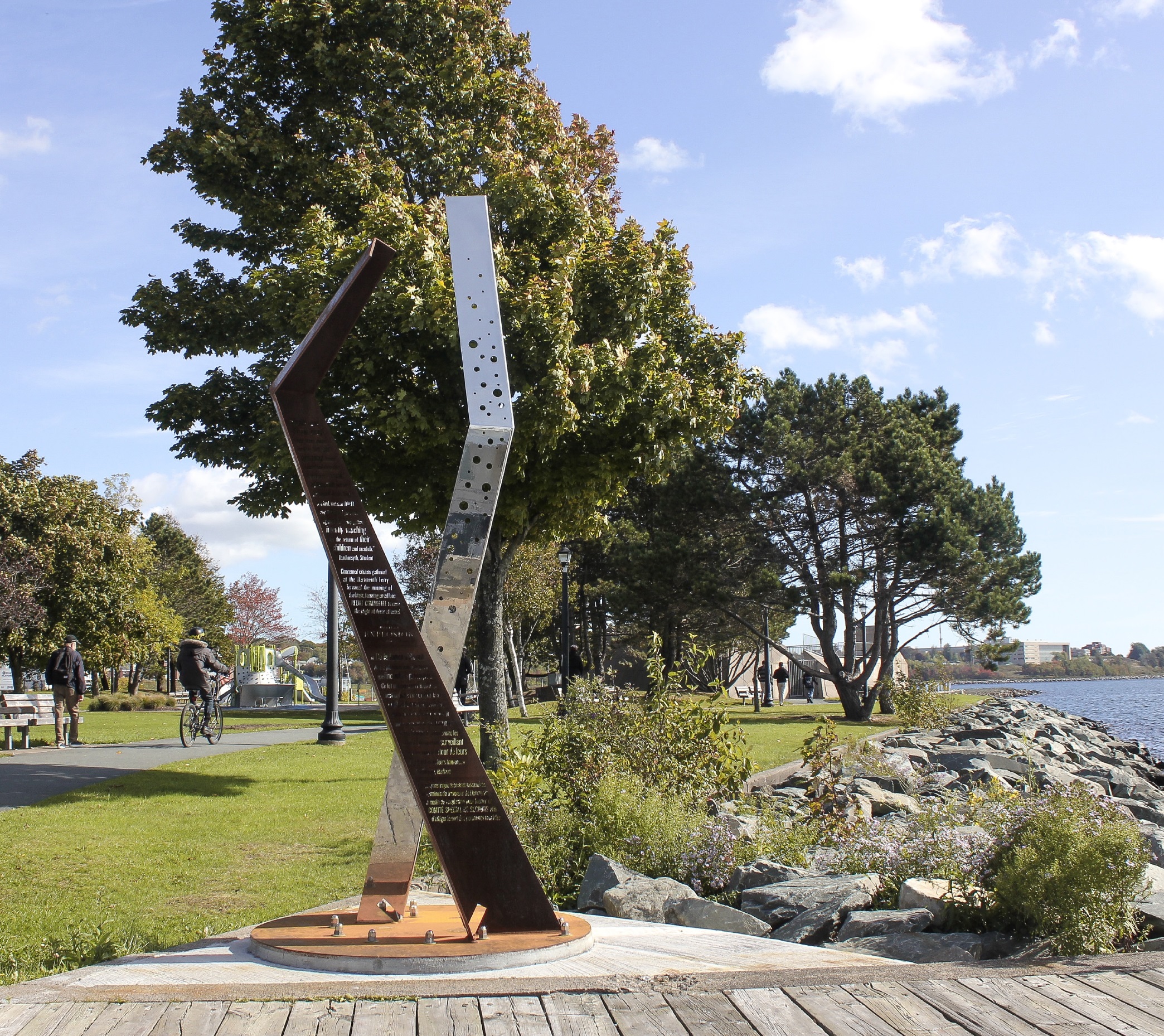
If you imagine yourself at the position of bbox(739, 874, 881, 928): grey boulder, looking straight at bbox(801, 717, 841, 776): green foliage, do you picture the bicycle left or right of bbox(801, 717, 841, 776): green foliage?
left

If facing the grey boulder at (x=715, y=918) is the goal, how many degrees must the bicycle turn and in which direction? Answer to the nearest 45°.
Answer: approximately 135° to its right

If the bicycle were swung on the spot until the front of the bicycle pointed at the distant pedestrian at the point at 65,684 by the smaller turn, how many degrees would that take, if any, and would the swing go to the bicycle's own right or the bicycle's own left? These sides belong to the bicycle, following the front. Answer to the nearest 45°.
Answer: approximately 135° to the bicycle's own left

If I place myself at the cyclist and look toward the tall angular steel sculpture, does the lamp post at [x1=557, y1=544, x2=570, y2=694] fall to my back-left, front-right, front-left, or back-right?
back-left

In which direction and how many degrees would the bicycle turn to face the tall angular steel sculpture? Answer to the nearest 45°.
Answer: approximately 135° to its right

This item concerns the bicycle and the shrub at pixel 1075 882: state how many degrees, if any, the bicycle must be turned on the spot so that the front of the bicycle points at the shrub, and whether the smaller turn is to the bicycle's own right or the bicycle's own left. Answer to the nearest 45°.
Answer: approximately 135° to the bicycle's own right

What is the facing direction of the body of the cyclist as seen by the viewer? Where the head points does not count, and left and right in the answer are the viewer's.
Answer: facing away from the viewer and to the right of the viewer

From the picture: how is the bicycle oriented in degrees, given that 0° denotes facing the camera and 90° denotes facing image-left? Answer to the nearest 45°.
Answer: approximately 225°

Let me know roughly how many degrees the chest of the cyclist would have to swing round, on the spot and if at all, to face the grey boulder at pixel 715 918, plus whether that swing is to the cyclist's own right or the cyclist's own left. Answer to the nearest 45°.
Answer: approximately 135° to the cyclist's own right

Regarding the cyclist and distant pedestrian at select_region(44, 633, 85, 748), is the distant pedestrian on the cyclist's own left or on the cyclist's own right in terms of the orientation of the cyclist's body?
on the cyclist's own left

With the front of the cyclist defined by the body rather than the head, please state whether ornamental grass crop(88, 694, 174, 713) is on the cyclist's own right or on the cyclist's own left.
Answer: on the cyclist's own left

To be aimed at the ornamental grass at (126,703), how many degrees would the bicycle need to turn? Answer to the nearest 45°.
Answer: approximately 45° to its left
